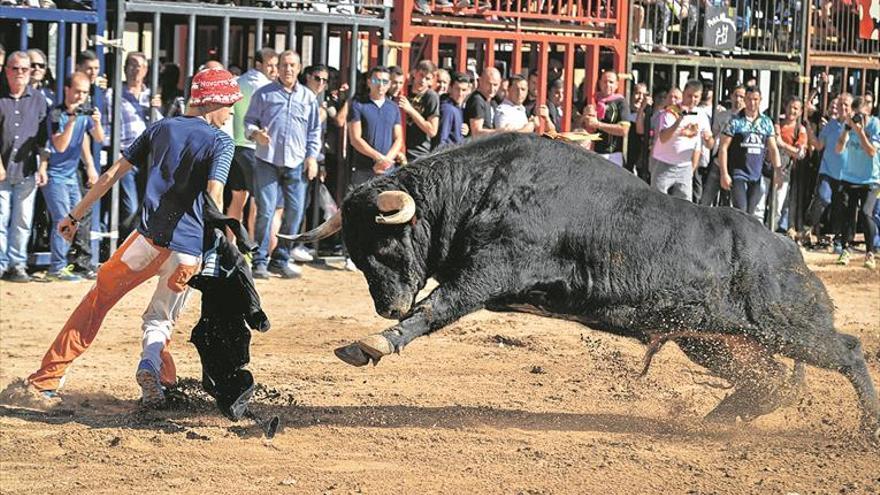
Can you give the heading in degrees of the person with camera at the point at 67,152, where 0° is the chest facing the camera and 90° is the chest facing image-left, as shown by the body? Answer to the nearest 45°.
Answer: approximately 315°

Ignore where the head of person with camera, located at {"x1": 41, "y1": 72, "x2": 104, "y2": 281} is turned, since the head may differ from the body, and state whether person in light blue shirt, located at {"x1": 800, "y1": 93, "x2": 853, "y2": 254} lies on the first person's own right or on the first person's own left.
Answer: on the first person's own left

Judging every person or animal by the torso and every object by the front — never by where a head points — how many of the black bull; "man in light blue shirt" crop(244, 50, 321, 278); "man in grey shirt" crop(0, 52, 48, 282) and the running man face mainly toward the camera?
2

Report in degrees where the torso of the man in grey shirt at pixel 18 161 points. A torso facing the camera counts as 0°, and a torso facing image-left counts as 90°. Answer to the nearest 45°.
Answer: approximately 0°

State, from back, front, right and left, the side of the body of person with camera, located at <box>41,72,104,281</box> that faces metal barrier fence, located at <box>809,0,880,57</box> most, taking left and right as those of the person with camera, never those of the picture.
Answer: left

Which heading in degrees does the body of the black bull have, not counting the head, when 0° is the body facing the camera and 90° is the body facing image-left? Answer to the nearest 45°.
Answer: approximately 90°

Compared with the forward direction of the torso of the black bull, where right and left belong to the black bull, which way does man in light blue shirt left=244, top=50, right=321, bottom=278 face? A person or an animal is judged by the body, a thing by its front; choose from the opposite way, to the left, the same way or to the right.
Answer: to the left

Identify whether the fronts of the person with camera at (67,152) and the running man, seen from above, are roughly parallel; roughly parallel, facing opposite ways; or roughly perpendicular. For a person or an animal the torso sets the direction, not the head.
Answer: roughly perpendicular
